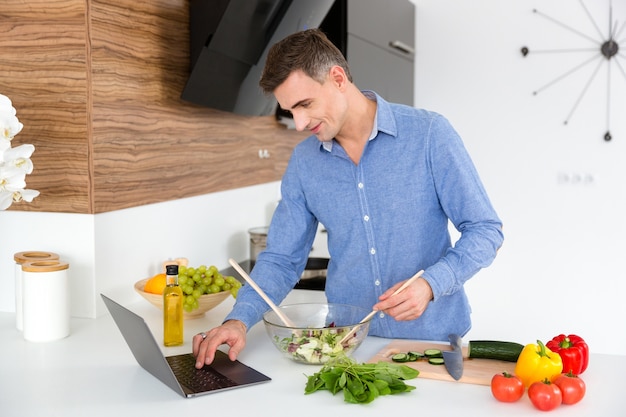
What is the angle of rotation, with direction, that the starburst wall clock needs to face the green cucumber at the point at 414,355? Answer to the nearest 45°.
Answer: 0° — it already faces it

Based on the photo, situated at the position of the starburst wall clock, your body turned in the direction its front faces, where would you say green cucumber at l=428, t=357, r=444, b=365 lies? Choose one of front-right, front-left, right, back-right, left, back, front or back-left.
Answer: front

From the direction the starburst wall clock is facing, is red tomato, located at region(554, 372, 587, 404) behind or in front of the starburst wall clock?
in front

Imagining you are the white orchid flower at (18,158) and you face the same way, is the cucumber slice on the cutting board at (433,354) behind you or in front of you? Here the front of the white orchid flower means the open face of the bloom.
in front

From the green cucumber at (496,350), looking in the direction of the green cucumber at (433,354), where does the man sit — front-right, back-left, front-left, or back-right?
front-right

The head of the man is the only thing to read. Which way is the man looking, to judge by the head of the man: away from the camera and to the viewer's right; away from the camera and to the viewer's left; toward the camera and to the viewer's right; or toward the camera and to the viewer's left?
toward the camera and to the viewer's left

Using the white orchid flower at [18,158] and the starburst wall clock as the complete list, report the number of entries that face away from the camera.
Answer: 0

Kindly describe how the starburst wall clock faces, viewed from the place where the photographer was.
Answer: facing the viewer

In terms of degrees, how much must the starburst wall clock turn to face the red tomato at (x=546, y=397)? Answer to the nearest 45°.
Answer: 0° — it already faces it

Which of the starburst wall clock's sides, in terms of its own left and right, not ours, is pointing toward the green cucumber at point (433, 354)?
front

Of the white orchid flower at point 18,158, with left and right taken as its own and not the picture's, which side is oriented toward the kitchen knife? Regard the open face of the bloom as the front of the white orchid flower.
front

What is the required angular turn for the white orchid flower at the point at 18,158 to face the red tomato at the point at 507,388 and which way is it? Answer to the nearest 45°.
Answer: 0° — it already faces it
